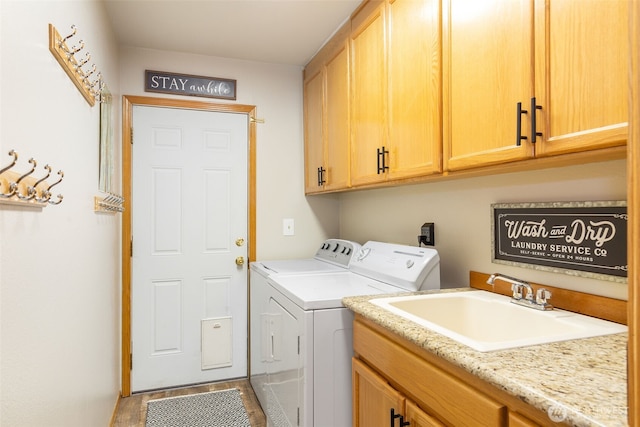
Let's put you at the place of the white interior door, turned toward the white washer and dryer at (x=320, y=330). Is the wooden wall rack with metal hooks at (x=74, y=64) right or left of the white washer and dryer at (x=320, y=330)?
right

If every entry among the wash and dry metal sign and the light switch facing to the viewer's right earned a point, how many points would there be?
0

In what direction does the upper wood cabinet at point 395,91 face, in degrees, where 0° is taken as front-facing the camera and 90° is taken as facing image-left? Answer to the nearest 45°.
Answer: approximately 45°

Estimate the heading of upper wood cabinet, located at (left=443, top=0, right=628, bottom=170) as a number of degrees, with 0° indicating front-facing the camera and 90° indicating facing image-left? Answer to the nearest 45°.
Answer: approximately 45°

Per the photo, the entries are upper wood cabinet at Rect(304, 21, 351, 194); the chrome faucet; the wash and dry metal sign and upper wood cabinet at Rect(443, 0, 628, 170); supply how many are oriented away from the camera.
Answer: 0

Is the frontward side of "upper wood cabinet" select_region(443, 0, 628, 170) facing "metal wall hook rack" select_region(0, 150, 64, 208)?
yes

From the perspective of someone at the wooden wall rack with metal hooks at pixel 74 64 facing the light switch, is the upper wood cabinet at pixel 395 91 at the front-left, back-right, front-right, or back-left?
front-right

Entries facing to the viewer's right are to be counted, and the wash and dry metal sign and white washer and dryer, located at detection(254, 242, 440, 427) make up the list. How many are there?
0

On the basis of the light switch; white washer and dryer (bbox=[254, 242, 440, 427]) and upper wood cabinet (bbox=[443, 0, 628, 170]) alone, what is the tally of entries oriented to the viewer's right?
0

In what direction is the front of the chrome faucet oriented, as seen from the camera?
facing the viewer and to the left of the viewer

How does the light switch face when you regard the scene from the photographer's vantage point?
facing the viewer

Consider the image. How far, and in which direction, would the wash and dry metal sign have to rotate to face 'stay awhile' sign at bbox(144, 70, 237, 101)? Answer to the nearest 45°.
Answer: approximately 45° to its right

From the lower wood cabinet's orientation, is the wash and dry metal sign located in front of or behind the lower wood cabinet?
behind

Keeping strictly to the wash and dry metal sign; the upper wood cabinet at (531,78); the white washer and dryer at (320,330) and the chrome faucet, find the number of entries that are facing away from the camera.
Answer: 0

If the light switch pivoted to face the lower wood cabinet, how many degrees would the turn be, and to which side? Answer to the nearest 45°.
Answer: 0° — it already faces it
